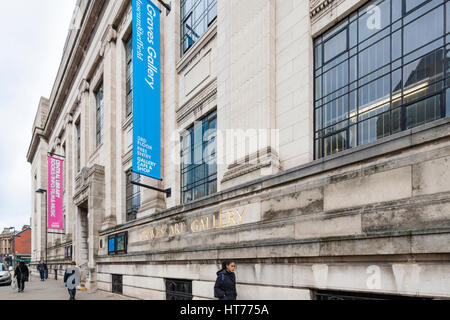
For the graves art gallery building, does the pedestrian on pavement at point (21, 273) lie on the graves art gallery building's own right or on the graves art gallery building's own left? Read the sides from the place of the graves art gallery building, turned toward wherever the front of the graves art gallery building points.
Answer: on the graves art gallery building's own right
